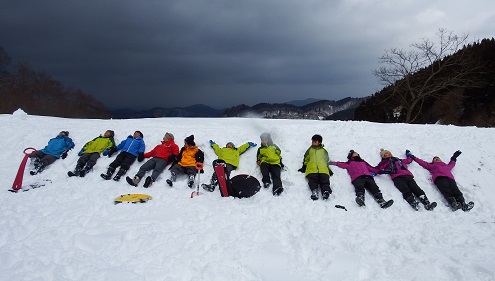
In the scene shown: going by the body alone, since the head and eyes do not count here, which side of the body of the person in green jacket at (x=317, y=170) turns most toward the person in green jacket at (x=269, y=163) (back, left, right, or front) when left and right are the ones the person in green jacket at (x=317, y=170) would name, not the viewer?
right

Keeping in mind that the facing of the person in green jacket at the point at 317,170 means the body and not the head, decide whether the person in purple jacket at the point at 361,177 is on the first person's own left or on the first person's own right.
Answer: on the first person's own left

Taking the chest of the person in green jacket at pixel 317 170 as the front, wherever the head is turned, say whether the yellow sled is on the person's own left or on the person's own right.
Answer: on the person's own right

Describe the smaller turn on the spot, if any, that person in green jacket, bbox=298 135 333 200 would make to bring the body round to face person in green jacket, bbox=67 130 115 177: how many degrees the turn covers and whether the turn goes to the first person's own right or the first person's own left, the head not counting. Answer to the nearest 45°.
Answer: approximately 90° to the first person's own right

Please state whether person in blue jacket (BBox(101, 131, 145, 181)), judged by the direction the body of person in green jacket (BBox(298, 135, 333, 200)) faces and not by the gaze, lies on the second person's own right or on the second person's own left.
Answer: on the second person's own right

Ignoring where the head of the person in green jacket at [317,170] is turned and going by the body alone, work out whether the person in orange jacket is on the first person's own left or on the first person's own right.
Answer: on the first person's own right

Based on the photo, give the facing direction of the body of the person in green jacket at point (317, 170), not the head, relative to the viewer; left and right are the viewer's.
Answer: facing the viewer

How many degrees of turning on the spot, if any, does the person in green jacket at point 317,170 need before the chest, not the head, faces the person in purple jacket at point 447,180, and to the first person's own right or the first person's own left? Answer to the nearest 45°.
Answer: approximately 90° to the first person's own left

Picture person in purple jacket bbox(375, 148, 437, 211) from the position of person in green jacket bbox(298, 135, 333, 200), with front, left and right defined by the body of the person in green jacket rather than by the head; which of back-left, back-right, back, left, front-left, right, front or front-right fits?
left

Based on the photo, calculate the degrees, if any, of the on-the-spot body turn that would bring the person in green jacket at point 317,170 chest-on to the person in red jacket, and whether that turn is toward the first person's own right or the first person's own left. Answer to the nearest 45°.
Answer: approximately 90° to the first person's own right

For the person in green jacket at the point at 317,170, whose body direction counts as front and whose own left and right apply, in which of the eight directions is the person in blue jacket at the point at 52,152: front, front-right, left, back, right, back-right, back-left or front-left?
right
